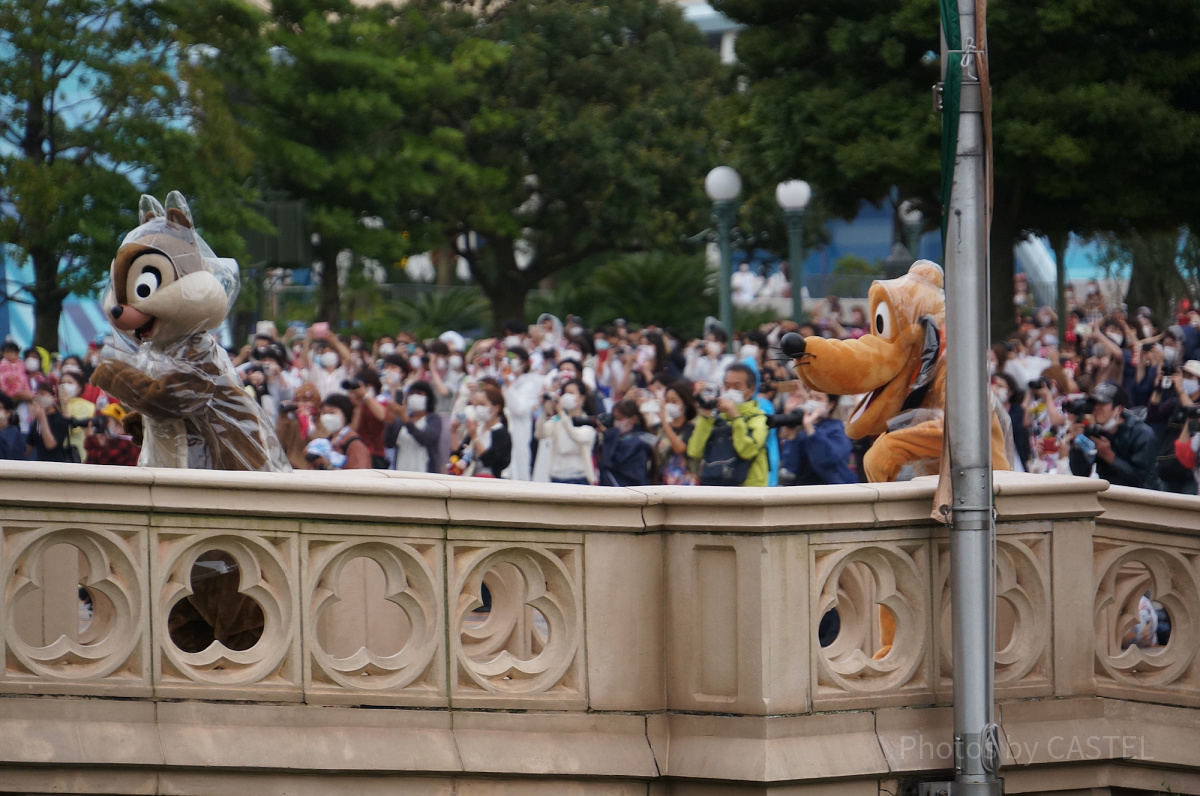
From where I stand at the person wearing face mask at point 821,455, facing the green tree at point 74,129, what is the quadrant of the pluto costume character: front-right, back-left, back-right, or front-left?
back-left

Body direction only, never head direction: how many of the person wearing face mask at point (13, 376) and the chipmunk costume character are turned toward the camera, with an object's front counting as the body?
1

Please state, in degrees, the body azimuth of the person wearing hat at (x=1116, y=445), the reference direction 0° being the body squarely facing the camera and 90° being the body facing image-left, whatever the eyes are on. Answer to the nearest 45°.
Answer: approximately 45°

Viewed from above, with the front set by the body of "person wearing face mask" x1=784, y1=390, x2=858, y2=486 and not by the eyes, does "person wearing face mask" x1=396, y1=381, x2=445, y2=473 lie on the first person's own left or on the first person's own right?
on the first person's own right

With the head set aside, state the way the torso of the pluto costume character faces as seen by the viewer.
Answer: to the viewer's left

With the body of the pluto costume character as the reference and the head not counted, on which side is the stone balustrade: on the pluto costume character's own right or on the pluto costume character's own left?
on the pluto costume character's own left

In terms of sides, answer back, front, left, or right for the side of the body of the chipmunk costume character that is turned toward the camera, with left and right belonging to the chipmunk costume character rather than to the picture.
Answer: left

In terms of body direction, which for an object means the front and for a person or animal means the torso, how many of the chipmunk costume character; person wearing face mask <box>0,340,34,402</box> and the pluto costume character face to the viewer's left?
2
